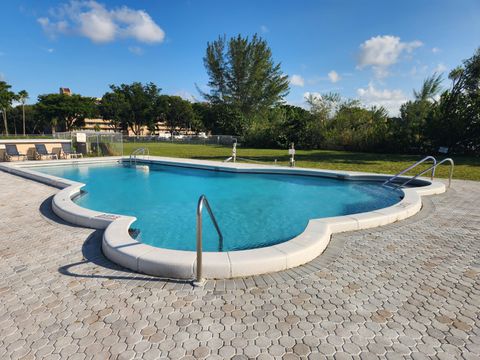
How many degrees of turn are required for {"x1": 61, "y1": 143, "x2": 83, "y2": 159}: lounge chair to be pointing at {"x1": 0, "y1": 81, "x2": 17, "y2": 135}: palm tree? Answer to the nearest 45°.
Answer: approximately 135° to its left

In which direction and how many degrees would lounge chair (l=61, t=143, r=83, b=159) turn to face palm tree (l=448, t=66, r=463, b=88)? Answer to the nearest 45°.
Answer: approximately 45° to its left

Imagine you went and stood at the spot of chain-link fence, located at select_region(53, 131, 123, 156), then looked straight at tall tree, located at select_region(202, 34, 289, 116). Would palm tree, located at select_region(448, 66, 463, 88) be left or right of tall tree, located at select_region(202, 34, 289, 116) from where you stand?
right

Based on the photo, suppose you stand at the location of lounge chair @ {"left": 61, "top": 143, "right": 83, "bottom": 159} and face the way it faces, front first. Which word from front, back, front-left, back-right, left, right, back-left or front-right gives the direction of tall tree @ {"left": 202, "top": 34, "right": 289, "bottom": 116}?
left

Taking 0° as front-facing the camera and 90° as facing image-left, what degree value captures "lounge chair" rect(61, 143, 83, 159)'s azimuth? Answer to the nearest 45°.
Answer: approximately 315°

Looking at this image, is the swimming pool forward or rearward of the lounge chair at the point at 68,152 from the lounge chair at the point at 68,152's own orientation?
forward

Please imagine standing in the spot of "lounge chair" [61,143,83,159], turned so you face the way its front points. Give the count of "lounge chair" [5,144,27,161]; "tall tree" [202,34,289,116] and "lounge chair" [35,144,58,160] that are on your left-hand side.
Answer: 1

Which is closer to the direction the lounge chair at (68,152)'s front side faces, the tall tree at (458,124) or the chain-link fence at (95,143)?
the tall tree

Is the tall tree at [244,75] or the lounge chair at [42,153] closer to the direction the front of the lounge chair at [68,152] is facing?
the tall tree

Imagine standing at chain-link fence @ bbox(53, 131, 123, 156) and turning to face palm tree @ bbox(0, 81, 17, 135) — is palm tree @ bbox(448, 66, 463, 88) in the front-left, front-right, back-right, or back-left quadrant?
back-right

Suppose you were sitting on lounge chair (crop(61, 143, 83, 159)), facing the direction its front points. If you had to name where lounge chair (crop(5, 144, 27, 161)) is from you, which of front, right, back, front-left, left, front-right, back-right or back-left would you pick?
back-right

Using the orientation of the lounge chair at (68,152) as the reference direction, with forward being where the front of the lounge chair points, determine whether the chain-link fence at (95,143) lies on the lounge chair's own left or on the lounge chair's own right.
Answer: on the lounge chair's own left

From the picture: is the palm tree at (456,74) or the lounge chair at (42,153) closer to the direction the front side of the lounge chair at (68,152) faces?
the palm tree
